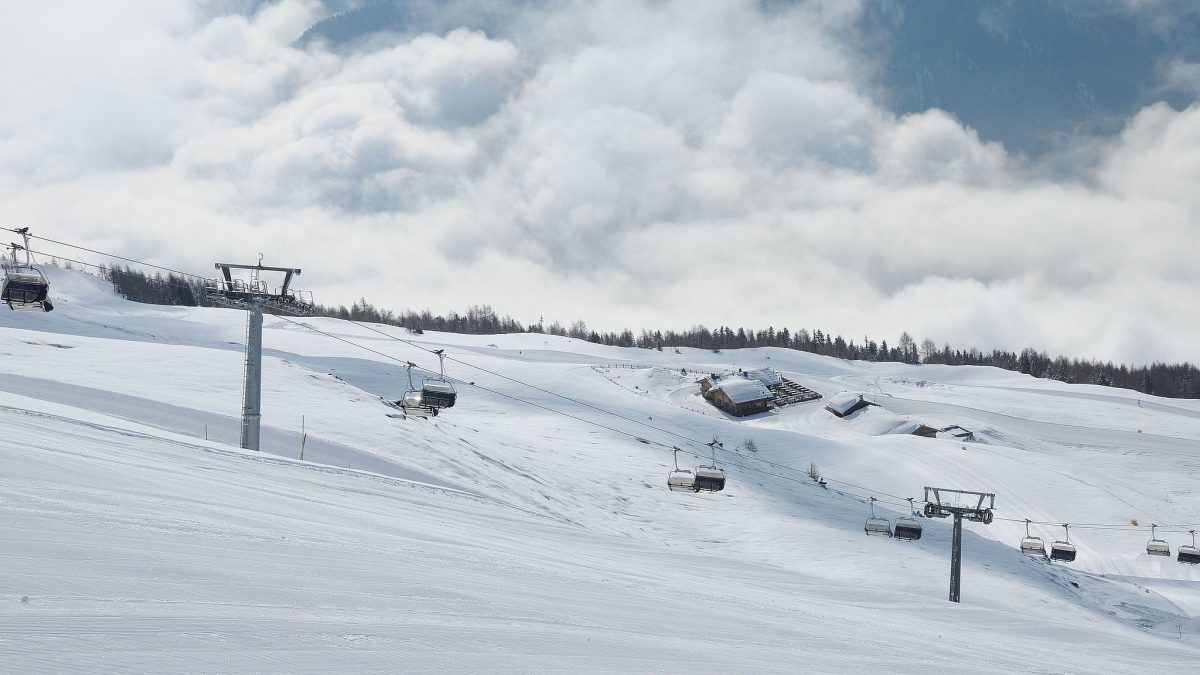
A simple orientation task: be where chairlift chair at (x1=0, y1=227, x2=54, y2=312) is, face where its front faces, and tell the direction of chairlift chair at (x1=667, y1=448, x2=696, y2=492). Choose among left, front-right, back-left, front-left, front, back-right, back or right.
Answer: back-left

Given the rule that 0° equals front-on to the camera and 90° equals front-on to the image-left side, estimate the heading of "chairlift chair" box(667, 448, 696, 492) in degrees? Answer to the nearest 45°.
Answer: approximately 45°

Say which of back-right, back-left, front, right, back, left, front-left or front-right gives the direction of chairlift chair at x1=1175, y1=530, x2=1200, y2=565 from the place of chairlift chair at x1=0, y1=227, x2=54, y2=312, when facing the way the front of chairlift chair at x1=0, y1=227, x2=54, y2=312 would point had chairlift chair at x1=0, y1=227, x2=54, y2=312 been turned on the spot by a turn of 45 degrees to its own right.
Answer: back

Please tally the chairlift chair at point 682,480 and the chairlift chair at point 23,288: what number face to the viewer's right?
0
